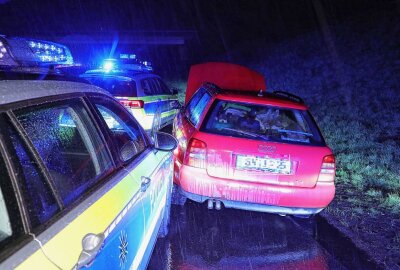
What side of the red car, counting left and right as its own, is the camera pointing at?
back

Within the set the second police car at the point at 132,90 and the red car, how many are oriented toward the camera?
0

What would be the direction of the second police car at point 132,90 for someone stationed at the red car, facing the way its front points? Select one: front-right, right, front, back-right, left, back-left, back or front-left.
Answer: front-left

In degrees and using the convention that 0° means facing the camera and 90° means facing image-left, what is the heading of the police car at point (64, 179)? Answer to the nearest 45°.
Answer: approximately 225°

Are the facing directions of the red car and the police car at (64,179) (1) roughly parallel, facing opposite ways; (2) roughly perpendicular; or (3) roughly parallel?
roughly parallel

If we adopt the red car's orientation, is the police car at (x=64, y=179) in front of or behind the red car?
behind

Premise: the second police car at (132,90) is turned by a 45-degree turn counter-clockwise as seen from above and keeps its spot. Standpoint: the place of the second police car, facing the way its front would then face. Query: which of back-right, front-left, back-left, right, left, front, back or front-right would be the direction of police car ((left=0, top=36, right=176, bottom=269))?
back

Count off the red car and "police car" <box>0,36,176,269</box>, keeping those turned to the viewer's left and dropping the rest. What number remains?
0

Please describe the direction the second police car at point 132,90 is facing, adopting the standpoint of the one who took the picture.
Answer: facing away from the viewer and to the right of the viewer
